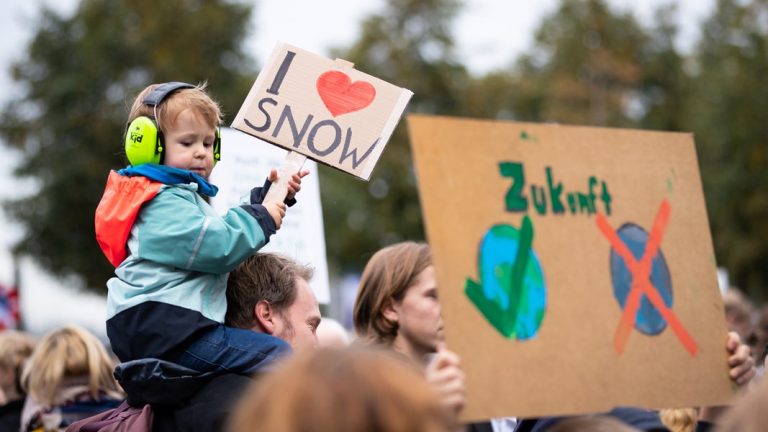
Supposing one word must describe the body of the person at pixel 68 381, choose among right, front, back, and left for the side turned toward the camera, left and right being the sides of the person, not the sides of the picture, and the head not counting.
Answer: back

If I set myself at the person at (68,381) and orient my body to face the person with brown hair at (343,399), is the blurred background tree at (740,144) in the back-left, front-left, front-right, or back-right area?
back-left

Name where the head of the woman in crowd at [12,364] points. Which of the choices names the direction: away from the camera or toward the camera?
away from the camera

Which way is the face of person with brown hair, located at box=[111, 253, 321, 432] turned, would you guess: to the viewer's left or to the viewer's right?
to the viewer's right

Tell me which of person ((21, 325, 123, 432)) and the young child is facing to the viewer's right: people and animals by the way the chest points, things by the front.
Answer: the young child

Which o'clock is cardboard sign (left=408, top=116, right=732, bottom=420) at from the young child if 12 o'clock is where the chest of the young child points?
The cardboard sign is roughly at 1 o'clock from the young child.

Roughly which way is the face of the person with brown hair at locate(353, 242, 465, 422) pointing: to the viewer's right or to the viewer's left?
to the viewer's right

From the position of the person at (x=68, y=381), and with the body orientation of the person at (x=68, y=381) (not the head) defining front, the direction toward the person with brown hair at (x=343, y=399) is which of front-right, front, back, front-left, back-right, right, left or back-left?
back

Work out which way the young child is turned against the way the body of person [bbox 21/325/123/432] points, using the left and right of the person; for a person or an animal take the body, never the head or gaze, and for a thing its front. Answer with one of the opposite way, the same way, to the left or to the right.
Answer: to the right

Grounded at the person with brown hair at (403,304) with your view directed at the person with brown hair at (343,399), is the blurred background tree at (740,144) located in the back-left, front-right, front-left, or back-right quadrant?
back-left

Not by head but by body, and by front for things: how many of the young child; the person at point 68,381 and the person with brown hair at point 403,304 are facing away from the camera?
1

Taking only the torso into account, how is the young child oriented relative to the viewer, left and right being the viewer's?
facing to the right of the viewer

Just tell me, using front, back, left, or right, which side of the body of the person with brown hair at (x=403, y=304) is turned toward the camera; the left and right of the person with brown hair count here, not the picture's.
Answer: right

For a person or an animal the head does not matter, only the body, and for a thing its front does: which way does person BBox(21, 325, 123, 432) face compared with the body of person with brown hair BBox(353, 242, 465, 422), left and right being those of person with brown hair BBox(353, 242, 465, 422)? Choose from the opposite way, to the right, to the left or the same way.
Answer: to the left
